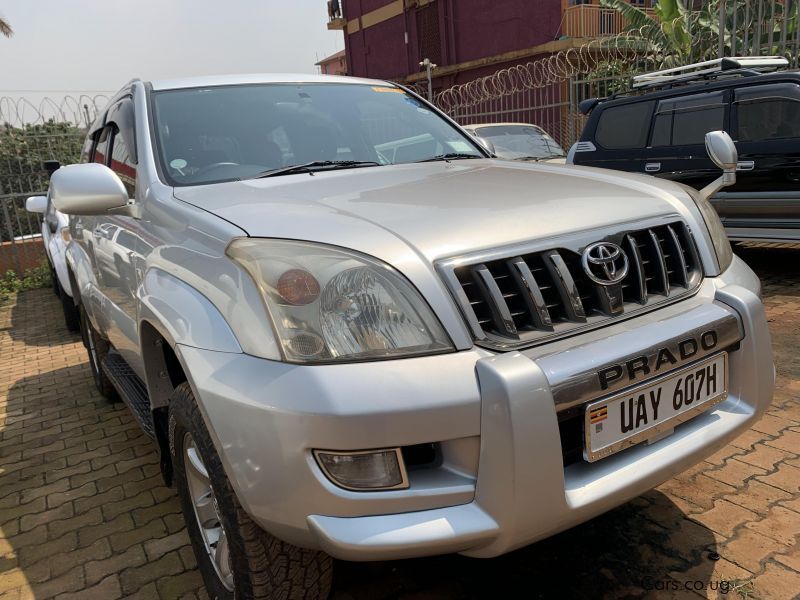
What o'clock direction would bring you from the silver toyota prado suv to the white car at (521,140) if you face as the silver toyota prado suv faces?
The white car is roughly at 8 o'clock from the silver toyota prado suv.

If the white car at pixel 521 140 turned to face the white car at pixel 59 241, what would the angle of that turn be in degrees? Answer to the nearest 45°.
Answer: approximately 90° to its right

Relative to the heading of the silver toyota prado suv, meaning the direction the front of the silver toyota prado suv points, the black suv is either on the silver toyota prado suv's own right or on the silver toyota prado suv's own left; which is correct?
on the silver toyota prado suv's own left

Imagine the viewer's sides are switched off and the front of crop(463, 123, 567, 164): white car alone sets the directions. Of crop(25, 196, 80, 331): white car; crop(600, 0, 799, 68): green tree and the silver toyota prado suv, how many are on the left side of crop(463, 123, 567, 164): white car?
1

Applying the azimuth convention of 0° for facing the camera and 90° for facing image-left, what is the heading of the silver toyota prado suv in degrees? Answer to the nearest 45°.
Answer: approximately 315°

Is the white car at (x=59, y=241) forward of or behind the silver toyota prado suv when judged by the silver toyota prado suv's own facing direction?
behind
